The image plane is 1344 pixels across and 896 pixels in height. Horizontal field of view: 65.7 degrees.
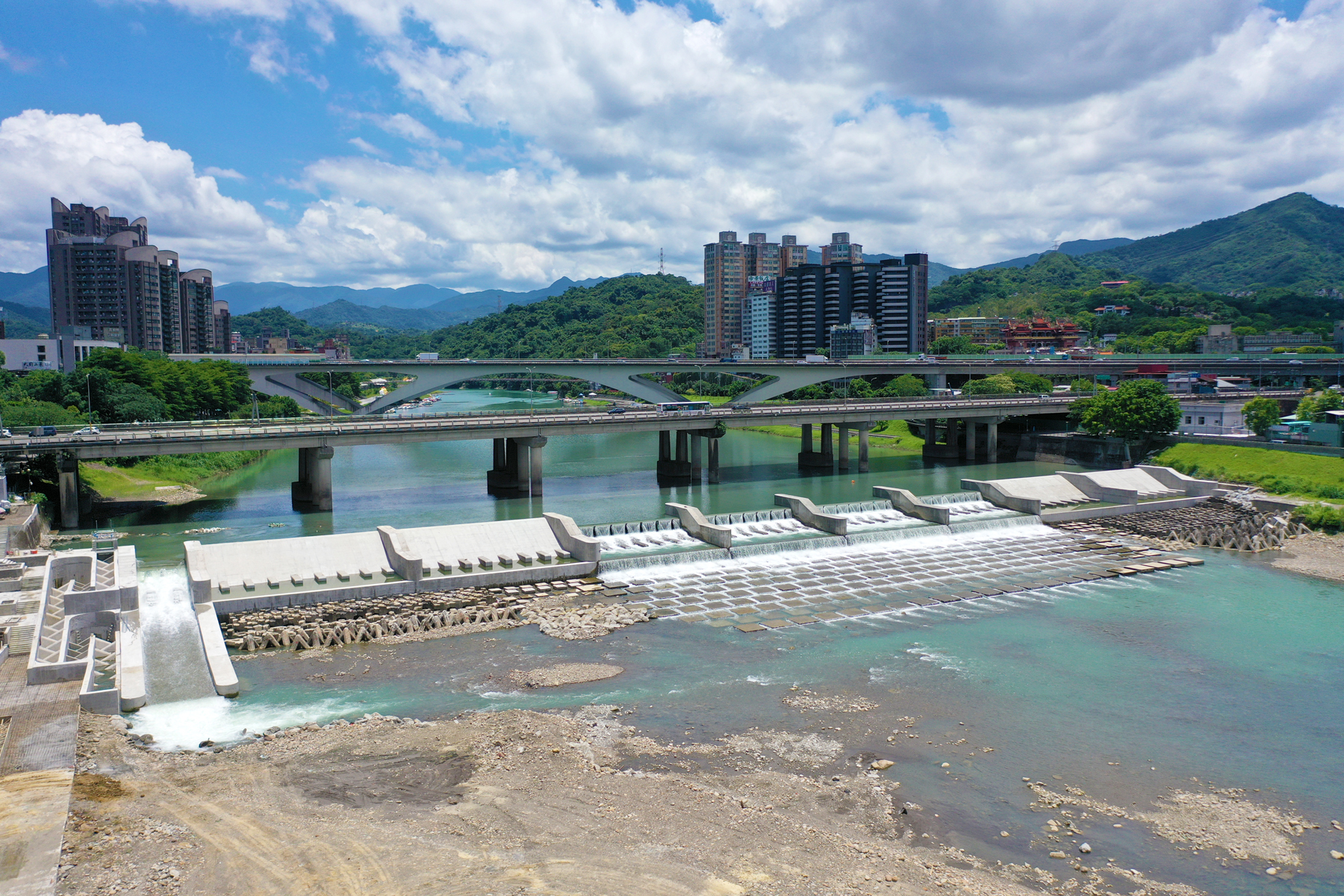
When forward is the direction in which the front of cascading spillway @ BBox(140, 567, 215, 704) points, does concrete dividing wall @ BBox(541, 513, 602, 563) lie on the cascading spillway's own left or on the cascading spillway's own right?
on the cascading spillway's own left

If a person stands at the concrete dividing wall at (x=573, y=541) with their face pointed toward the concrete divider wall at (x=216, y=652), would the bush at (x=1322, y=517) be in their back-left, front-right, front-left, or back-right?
back-left

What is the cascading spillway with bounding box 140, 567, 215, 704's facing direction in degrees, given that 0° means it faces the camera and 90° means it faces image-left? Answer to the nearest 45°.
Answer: approximately 0°

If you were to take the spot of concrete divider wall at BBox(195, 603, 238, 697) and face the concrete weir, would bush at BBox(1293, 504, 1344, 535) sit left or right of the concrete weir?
right

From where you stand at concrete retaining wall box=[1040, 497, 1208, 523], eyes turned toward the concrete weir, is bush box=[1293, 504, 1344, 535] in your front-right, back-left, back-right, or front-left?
back-left
